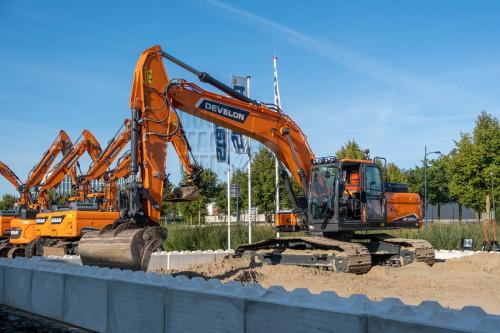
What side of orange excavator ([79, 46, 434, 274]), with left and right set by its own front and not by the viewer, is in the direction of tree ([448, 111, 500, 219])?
back

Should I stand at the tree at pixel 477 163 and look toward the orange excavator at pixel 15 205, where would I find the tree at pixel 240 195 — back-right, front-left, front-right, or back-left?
front-right

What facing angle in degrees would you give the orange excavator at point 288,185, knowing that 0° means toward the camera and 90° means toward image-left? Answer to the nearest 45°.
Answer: approximately 45°

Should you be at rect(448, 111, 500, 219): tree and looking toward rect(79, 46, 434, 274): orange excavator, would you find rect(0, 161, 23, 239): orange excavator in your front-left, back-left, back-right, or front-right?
front-right
